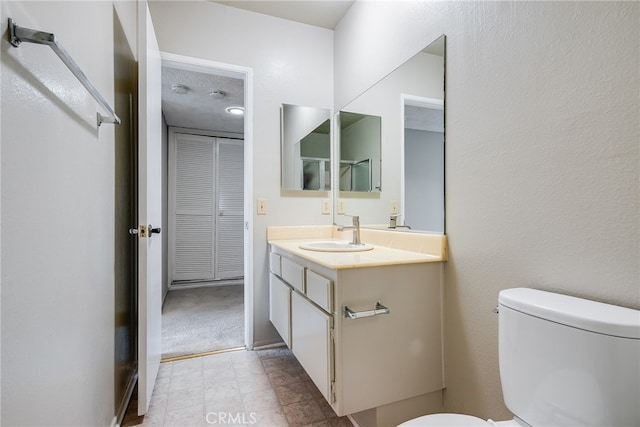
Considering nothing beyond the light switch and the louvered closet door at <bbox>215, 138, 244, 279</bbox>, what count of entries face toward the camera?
2

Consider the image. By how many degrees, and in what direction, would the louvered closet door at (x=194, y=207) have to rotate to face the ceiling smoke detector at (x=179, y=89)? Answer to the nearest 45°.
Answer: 0° — it already faces it

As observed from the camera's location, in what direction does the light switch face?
facing the viewer

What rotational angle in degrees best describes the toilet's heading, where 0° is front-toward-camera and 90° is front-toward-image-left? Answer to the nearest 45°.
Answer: approximately 45°

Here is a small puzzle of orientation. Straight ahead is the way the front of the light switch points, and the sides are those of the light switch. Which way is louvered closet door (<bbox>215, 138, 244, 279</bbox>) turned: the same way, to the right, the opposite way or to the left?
the same way

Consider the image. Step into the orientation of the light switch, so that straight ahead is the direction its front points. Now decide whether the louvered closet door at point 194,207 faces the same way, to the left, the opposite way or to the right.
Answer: the same way

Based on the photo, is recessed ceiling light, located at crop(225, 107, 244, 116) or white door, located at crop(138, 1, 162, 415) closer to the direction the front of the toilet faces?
the white door

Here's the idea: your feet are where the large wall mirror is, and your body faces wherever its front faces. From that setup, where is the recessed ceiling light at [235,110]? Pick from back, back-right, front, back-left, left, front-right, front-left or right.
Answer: right

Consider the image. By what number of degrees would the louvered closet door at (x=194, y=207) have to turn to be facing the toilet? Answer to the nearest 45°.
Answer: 0° — it already faces it

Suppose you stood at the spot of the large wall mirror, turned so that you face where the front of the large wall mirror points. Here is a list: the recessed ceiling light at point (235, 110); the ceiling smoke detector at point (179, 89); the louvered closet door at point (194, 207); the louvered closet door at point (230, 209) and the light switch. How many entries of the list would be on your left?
0

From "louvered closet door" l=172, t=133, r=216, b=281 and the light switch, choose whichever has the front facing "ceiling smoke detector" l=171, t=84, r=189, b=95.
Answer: the louvered closet door

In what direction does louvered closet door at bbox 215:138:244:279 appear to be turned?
toward the camera
